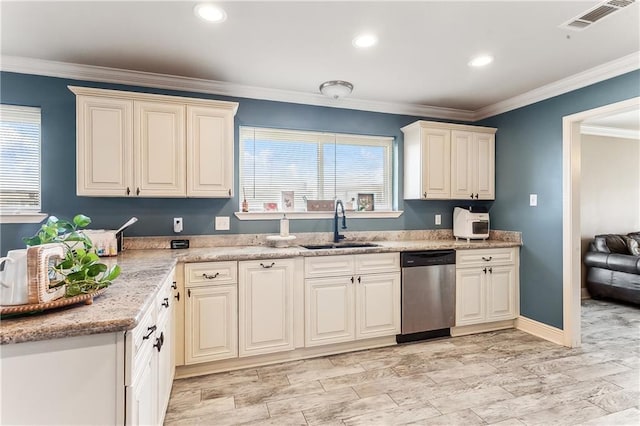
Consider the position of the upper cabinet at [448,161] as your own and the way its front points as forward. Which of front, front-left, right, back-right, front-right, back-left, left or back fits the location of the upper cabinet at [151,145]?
right

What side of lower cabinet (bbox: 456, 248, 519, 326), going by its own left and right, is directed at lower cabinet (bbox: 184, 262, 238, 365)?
right

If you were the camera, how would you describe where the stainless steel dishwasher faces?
facing the viewer and to the right of the viewer

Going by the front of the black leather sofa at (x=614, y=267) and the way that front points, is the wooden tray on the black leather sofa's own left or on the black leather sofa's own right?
on the black leather sofa's own right

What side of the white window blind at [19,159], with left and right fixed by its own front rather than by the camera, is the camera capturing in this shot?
front

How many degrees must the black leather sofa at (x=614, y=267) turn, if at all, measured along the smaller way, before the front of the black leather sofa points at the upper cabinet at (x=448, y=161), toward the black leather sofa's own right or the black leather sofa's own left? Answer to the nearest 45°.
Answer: approximately 90° to the black leather sofa's own right

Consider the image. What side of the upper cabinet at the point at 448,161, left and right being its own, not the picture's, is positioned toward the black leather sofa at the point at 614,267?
left

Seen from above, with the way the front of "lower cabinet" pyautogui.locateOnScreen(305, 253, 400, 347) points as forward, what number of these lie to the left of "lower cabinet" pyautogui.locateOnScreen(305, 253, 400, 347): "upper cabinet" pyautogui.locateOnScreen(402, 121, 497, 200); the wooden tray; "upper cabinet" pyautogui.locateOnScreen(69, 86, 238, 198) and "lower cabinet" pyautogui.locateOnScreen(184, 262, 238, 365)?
1

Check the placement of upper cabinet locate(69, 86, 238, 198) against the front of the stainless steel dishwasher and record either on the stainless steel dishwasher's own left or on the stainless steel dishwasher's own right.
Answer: on the stainless steel dishwasher's own right

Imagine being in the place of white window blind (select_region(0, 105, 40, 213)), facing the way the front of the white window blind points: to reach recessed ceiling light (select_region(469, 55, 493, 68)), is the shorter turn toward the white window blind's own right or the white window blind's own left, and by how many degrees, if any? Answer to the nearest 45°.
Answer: approximately 45° to the white window blind's own left
